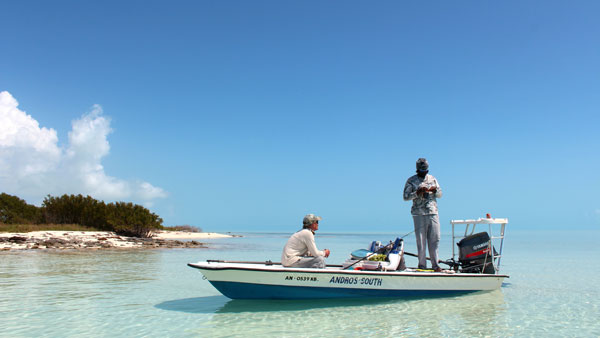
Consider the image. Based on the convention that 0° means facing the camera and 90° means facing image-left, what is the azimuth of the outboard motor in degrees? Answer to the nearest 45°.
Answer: approximately 90°

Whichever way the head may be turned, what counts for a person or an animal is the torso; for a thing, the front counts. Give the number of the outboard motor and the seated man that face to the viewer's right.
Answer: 1

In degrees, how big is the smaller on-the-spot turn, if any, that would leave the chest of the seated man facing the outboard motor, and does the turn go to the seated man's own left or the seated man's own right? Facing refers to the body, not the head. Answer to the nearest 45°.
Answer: approximately 45° to the seated man's own left

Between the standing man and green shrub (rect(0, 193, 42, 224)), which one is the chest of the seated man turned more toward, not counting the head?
the standing man

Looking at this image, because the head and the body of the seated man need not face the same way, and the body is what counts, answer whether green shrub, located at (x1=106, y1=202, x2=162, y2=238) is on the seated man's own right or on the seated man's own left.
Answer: on the seated man's own left

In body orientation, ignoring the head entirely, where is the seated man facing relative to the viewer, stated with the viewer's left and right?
facing to the right of the viewer

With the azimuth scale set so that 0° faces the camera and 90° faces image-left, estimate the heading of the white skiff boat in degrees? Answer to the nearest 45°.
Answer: approximately 90°

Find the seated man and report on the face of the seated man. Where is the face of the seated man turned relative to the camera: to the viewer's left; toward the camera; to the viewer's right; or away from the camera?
to the viewer's right
